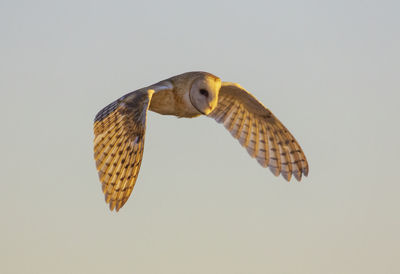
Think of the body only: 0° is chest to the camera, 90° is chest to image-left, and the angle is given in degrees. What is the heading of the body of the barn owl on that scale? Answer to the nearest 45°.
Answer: approximately 315°
